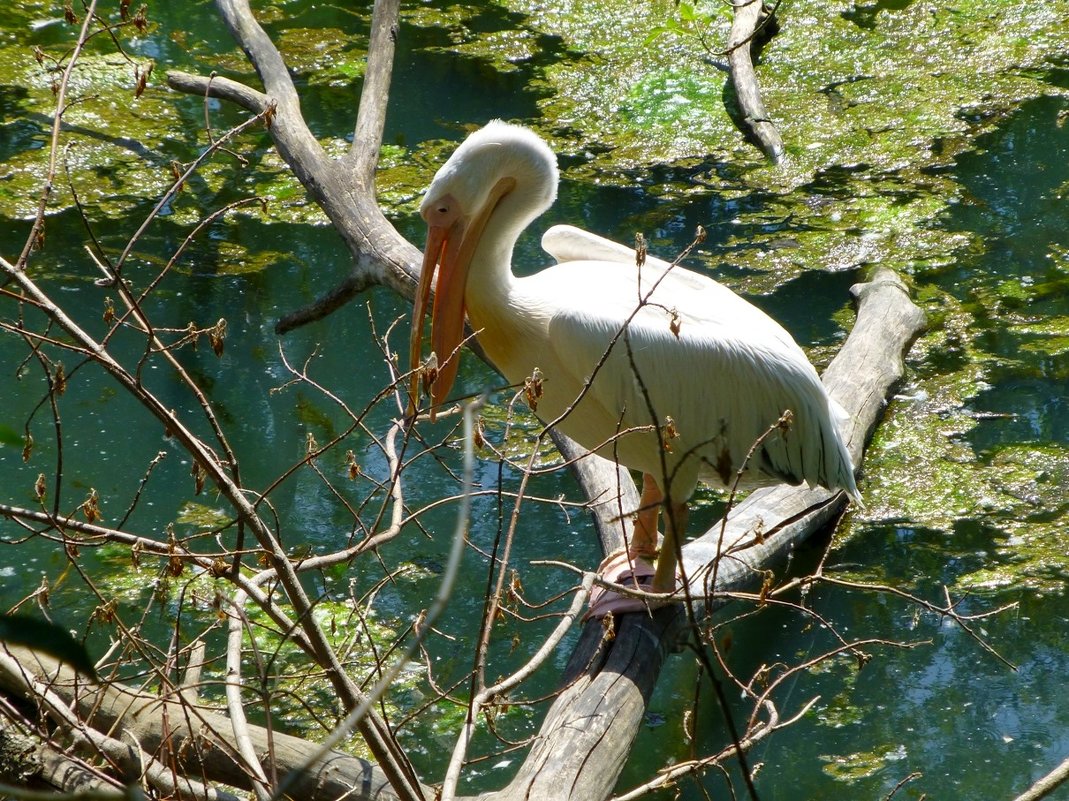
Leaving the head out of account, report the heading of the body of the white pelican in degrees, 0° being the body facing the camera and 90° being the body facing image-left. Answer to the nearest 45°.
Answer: approximately 90°

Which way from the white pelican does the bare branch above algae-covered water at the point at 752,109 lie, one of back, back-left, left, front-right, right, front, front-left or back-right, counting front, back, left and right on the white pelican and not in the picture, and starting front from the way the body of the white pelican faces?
right
